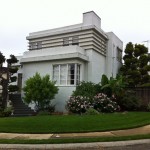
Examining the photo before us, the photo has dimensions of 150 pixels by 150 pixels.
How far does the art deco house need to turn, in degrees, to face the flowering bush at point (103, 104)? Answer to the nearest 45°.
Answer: approximately 90° to its left

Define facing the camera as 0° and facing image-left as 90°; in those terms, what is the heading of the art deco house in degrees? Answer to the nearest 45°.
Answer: approximately 45°

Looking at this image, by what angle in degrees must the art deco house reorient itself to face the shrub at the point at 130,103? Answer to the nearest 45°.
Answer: approximately 90° to its left

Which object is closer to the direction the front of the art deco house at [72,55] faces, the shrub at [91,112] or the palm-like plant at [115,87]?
the shrub

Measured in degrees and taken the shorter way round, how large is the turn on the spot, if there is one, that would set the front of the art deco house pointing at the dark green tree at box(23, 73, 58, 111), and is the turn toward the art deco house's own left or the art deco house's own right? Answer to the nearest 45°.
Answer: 0° — it already faces it

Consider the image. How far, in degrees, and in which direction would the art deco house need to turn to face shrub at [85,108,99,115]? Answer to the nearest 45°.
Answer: approximately 45° to its left
